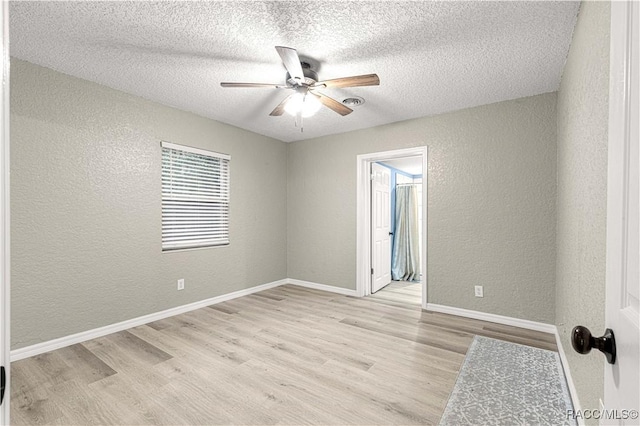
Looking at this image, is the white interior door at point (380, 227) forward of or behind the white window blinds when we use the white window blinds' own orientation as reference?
forward

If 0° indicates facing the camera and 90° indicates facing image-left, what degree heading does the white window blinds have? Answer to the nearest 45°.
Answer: approximately 315°

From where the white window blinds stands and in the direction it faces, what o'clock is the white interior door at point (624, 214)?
The white interior door is roughly at 1 o'clock from the white window blinds.
